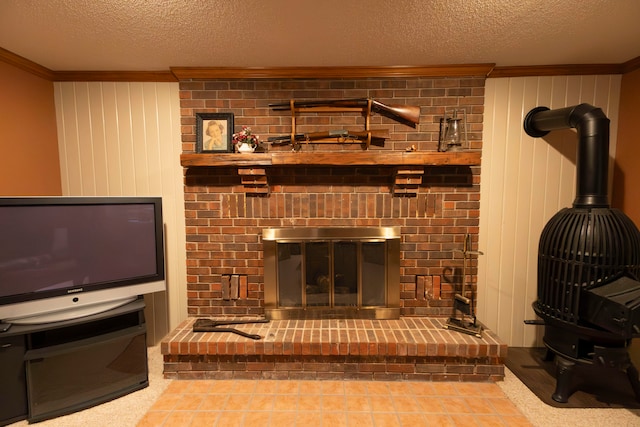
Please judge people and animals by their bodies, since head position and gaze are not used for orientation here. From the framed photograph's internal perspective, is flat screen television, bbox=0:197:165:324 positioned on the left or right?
on its right

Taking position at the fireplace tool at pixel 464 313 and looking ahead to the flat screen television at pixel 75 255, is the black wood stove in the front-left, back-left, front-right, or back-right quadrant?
back-left

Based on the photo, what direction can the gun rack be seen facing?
toward the camera

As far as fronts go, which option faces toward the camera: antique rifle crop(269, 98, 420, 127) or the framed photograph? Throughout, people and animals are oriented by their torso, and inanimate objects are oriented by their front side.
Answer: the framed photograph

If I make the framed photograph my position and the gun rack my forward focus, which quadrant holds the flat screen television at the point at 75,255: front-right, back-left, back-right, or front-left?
back-right

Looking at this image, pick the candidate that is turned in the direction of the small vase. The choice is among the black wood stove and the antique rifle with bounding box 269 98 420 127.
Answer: the antique rifle

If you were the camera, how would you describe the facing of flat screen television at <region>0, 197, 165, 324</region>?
facing the viewer and to the right of the viewer

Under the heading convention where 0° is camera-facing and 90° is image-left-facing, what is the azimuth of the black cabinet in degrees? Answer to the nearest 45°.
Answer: approximately 315°

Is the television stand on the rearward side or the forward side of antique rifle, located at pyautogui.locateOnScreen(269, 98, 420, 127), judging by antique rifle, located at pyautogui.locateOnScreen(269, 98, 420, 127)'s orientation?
on the forward side

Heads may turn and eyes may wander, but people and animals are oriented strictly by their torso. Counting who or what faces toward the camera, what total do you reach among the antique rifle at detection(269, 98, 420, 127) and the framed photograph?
1

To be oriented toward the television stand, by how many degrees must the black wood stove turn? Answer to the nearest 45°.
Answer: approximately 90° to its right

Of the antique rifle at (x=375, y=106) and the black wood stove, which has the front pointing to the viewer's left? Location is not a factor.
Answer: the antique rifle

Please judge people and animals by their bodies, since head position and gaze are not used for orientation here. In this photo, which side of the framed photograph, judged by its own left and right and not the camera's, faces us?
front

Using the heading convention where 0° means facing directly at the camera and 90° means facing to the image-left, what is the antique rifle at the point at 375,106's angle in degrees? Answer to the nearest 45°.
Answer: approximately 90°

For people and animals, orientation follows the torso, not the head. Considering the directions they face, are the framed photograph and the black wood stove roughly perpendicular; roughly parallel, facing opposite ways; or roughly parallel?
roughly parallel

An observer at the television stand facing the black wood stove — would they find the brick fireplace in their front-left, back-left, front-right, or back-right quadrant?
front-left
